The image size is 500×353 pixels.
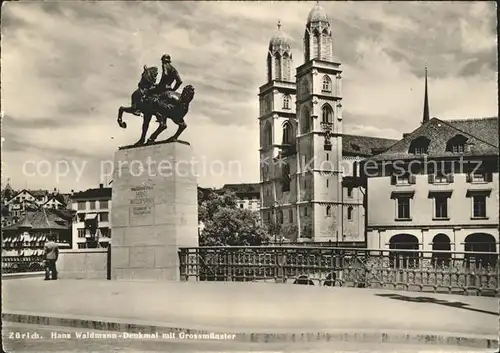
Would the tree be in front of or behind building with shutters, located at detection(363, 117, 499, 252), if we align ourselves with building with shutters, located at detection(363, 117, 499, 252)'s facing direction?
behind

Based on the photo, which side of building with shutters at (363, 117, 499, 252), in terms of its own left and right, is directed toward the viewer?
front

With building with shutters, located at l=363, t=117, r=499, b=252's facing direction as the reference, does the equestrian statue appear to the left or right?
on its right
